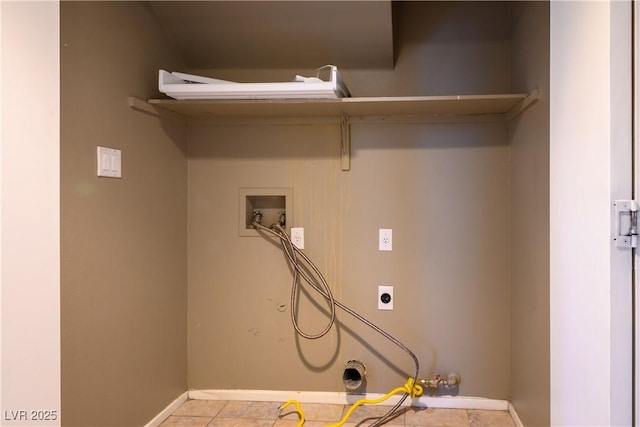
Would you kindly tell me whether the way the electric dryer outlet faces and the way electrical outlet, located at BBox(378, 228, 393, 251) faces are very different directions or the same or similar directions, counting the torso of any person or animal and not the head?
same or similar directions

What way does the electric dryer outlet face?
toward the camera

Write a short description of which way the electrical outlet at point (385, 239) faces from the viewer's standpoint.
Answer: facing the viewer

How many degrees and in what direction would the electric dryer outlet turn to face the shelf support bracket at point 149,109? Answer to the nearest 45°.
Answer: approximately 45° to its right

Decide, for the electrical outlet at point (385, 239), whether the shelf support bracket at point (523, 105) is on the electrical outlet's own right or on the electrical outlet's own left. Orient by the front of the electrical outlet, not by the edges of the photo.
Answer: on the electrical outlet's own left

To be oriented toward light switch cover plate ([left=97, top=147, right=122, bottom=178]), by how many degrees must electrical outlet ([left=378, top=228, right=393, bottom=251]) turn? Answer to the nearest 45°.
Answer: approximately 45° to its right

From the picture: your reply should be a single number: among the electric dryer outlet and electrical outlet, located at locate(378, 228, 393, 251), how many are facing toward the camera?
2

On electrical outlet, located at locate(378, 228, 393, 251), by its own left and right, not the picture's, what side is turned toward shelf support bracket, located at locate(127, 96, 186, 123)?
right
